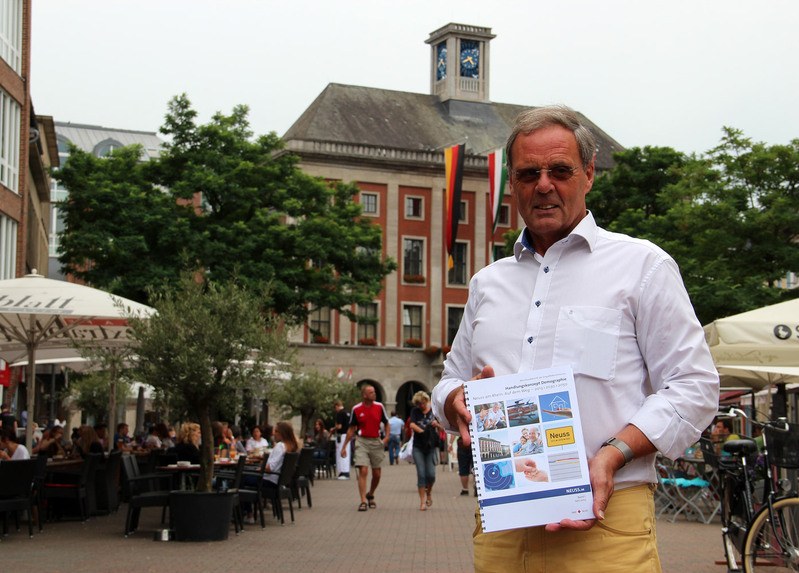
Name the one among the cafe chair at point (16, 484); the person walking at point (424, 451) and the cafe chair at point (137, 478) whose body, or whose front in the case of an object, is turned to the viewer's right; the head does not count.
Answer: the cafe chair at point (137, 478)

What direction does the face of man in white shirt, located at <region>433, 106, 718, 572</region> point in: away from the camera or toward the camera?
toward the camera

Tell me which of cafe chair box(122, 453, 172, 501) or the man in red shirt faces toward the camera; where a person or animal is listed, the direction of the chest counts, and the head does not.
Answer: the man in red shirt

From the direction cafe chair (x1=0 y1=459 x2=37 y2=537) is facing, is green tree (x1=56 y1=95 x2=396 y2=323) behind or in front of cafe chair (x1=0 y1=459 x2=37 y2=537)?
in front

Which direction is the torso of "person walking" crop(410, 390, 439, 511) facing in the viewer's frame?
toward the camera

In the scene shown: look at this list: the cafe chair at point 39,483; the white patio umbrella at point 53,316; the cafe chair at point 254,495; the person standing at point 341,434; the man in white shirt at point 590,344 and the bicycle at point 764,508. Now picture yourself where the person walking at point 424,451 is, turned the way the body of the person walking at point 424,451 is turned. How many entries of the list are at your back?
1

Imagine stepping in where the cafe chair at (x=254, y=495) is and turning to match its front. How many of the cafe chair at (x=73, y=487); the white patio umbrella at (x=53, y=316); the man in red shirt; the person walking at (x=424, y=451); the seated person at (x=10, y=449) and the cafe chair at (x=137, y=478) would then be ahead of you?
4

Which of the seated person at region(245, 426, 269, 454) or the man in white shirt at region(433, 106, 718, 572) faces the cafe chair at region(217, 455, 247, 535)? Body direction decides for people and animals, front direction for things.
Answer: the seated person

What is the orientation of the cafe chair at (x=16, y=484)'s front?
away from the camera

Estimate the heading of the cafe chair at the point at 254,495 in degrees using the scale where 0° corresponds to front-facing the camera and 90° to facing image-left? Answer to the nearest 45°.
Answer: approximately 90°

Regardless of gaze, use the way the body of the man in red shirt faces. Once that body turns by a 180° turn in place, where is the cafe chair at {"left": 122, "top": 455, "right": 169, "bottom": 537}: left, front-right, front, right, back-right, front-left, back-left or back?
back-left

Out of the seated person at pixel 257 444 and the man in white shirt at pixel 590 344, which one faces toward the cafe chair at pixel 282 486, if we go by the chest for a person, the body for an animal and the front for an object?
the seated person

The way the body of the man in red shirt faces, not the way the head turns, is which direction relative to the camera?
toward the camera

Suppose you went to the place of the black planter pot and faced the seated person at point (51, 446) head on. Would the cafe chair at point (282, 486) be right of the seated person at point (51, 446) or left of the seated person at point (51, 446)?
right

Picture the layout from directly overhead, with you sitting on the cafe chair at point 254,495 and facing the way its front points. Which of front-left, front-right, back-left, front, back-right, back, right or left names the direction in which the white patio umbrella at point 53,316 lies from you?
front

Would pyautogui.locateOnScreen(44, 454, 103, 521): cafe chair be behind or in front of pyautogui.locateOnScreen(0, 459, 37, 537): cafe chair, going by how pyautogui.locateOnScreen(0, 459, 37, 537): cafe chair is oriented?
in front
